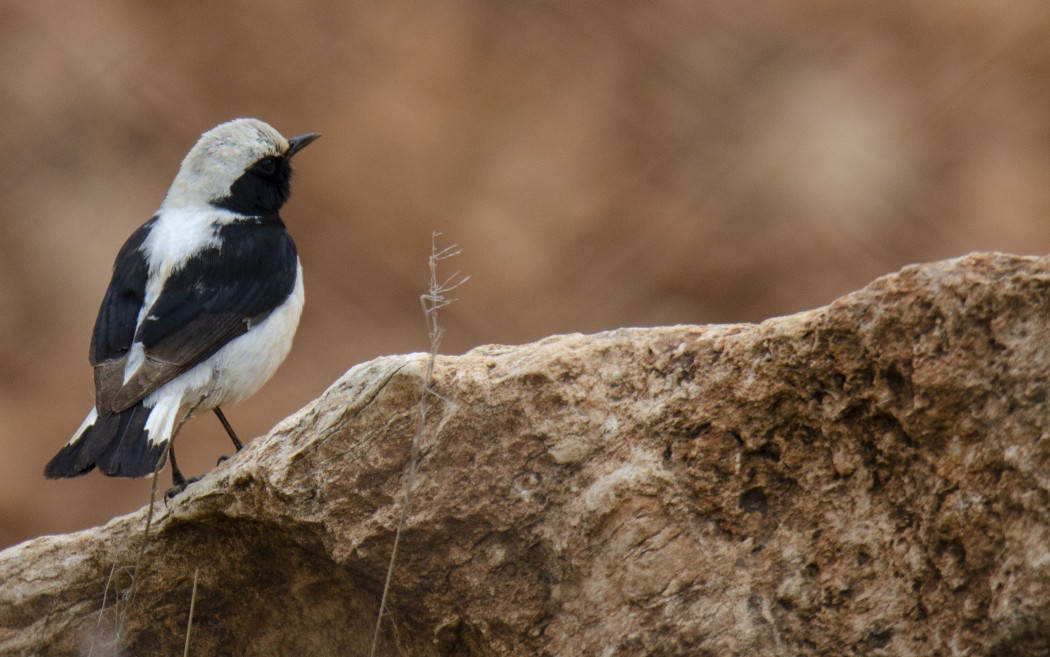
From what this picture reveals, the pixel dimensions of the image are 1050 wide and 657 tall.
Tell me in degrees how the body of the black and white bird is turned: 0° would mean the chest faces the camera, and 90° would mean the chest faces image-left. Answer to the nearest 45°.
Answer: approximately 225°
